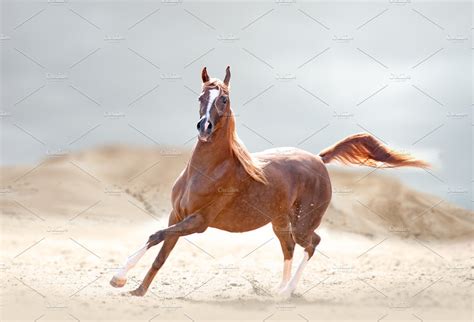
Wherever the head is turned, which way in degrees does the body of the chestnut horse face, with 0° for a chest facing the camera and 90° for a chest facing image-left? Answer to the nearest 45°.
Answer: approximately 45°
